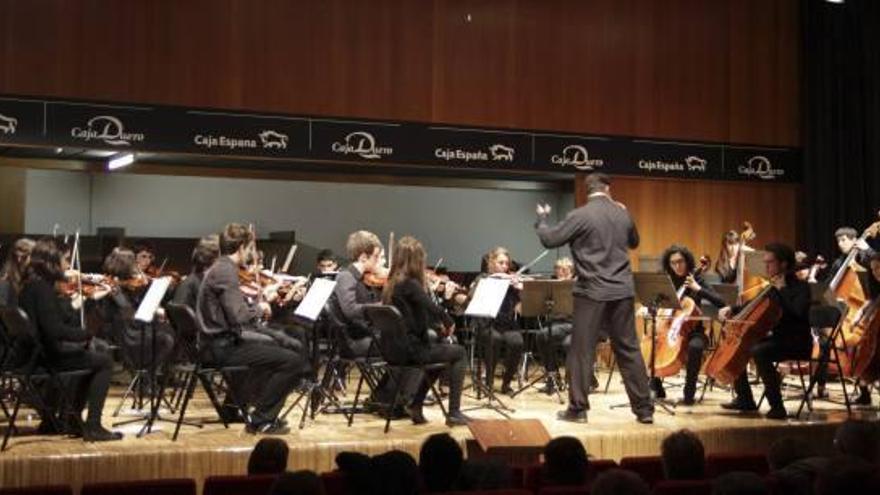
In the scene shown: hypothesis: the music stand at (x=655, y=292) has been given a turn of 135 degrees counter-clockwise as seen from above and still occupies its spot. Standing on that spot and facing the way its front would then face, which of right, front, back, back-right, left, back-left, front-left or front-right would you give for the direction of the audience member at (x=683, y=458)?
left

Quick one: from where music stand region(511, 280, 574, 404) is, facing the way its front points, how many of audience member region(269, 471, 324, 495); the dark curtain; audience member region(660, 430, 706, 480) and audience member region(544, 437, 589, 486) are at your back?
3

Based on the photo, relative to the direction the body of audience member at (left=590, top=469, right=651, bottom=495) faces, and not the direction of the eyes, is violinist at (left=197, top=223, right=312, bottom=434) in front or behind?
in front

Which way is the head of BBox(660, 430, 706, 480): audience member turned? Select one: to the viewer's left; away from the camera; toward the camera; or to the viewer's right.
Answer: away from the camera

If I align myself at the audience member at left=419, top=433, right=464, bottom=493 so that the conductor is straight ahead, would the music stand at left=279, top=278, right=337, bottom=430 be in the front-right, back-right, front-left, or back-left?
front-left

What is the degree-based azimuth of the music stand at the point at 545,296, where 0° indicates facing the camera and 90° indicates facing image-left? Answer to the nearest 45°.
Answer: approximately 180°

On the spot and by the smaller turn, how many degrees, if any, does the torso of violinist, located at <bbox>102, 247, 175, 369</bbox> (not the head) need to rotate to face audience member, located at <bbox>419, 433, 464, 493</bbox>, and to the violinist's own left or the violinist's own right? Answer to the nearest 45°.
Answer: approximately 90° to the violinist's own right

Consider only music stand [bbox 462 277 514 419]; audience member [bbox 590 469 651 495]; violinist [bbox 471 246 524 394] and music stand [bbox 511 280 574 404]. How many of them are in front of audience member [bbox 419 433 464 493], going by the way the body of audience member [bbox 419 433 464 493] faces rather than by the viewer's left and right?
3

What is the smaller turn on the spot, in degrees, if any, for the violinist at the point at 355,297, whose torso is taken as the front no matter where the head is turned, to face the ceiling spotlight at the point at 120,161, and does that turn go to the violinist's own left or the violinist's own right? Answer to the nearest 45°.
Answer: approximately 135° to the violinist's own left

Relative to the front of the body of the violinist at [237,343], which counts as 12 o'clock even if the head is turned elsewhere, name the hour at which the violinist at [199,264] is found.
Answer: the violinist at [199,264] is roughly at 8 o'clock from the violinist at [237,343].

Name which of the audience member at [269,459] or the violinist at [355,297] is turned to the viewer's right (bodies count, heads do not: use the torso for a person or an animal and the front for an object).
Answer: the violinist

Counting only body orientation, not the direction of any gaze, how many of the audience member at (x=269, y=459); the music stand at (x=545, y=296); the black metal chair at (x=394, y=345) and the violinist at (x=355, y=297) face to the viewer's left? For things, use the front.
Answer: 0

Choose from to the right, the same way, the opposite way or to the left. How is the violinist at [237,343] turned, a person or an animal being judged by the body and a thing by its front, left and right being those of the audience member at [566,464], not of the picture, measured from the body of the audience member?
to the right

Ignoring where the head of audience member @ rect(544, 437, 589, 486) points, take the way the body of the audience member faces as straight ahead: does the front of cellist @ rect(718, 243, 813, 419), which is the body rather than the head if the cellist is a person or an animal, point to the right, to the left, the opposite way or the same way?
to the left

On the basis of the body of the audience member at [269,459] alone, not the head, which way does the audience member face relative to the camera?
away from the camera

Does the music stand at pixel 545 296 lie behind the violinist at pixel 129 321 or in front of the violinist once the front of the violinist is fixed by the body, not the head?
in front

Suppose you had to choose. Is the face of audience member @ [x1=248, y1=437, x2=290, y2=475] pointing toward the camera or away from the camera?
away from the camera
